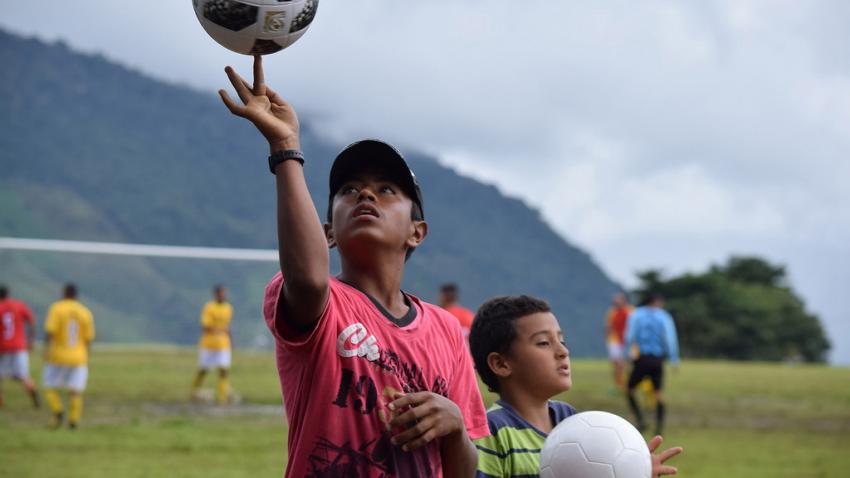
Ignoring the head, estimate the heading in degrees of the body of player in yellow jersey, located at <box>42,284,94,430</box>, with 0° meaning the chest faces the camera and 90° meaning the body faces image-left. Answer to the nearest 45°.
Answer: approximately 180°

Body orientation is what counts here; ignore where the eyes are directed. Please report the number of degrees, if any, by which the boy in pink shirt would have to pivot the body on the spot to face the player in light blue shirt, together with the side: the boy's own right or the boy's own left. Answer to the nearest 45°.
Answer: approximately 180°

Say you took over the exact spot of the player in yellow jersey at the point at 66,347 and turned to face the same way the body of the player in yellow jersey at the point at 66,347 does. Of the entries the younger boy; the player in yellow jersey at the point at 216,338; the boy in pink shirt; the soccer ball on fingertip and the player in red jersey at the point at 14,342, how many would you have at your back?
3

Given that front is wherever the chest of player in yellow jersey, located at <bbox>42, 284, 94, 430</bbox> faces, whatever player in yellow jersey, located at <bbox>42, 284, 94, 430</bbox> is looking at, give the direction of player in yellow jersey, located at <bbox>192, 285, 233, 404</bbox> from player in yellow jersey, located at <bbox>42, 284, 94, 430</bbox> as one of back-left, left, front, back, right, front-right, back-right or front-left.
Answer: front-right

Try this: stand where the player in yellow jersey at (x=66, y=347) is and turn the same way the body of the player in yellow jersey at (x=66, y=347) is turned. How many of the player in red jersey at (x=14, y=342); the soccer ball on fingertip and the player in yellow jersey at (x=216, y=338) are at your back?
1

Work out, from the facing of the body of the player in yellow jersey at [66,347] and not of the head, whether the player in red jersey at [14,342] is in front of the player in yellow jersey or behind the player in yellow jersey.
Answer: in front

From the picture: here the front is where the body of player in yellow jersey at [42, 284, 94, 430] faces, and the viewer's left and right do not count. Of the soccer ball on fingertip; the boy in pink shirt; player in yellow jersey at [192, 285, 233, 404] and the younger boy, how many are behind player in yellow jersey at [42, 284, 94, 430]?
3

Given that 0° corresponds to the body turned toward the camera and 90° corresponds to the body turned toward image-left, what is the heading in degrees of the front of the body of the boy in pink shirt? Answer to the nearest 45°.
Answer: approximately 0°

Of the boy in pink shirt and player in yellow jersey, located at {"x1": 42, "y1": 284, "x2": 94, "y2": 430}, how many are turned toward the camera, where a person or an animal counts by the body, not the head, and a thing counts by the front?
1

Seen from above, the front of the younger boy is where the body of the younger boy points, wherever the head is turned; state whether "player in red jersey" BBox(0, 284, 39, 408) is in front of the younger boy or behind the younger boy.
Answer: behind

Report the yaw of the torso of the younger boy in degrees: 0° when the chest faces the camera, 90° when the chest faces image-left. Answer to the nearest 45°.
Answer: approximately 315°

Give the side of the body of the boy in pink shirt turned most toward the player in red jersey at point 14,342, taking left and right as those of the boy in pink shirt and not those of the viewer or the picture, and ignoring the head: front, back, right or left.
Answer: back

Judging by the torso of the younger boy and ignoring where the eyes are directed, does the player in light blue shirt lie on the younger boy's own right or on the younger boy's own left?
on the younger boy's own left

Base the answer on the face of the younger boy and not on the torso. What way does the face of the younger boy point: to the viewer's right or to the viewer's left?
to the viewer's right

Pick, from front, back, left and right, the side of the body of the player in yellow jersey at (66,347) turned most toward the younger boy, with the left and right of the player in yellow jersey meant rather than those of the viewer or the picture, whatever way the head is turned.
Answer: back

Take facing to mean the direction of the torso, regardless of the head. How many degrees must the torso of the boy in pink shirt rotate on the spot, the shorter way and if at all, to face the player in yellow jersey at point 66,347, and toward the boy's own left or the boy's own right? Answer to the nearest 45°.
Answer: approximately 180°
